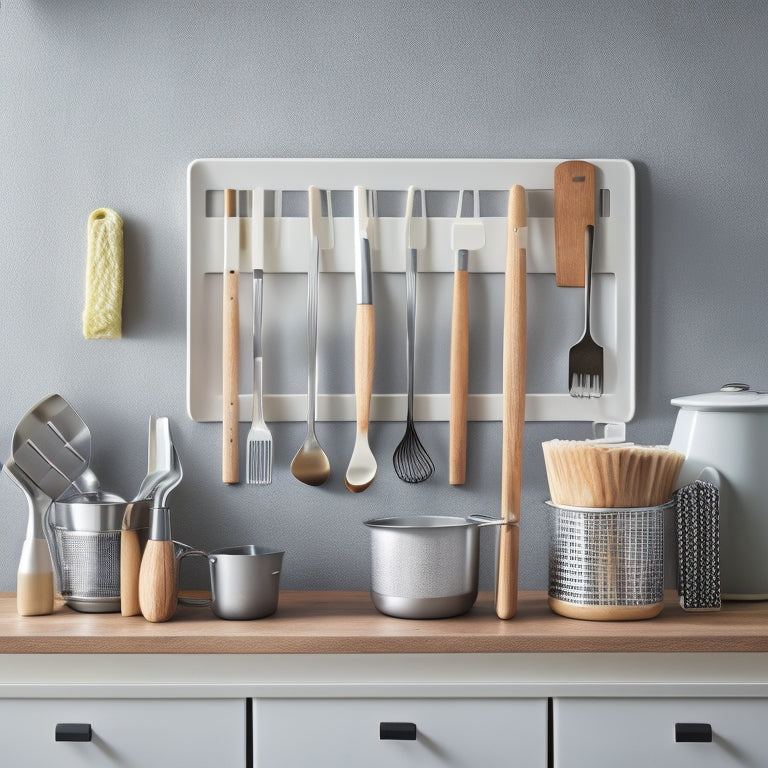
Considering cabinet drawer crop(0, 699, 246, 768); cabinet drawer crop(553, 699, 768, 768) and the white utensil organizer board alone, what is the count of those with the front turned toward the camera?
3

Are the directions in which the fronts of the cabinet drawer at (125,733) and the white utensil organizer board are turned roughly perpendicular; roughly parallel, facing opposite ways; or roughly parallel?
roughly parallel

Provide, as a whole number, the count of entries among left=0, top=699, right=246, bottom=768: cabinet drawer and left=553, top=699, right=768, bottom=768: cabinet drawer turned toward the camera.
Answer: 2

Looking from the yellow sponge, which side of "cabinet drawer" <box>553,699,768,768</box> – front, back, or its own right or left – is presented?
right

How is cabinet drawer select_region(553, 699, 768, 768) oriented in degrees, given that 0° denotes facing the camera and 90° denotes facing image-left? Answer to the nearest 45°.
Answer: approximately 0°

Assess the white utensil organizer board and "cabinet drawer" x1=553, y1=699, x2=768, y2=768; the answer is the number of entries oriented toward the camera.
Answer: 2

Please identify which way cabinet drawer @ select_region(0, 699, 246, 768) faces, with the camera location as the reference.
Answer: facing the viewer

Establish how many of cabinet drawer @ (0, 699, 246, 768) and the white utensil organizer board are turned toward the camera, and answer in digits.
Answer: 2

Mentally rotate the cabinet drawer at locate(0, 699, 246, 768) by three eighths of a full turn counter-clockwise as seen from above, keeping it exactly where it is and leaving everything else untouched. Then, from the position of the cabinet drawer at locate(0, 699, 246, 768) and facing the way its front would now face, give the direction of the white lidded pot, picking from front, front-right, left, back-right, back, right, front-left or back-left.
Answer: front-right
